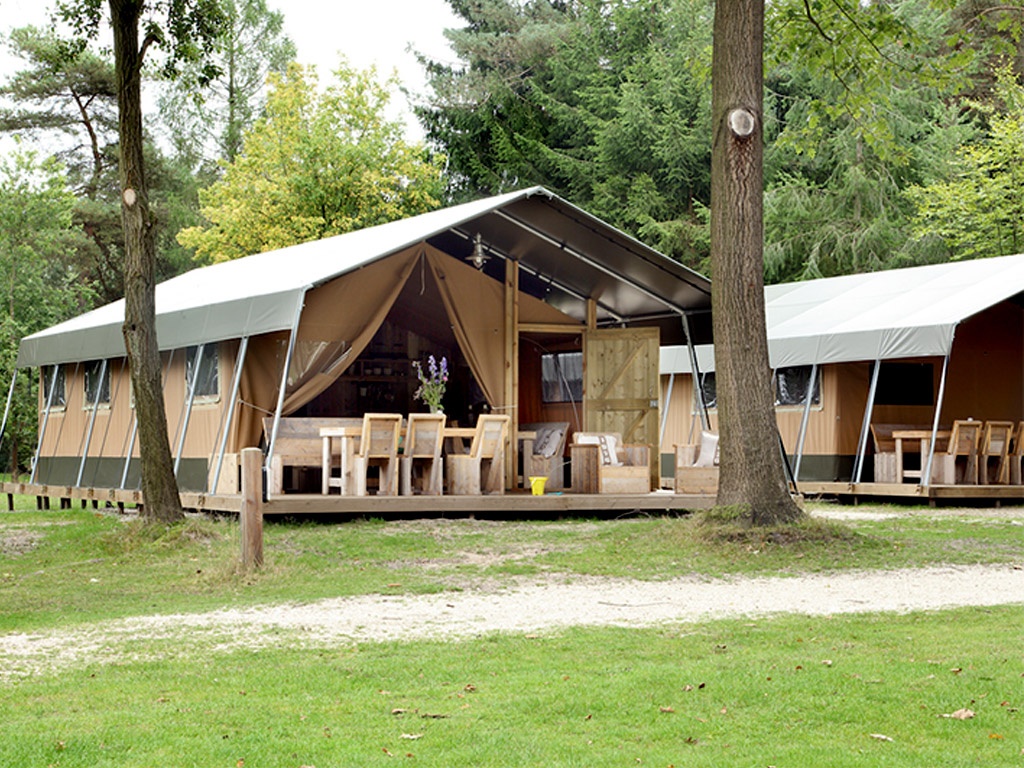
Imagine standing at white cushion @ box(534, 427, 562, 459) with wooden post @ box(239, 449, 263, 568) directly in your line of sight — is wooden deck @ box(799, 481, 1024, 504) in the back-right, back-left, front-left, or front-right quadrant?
back-left

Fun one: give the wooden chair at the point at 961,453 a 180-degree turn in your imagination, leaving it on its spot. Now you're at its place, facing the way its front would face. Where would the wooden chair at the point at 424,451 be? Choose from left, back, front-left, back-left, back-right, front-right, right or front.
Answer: right

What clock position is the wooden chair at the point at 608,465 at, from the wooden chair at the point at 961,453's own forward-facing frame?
the wooden chair at the point at 608,465 is roughly at 9 o'clock from the wooden chair at the point at 961,453.

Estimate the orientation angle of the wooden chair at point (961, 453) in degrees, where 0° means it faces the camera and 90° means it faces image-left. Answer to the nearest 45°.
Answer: approximately 135°

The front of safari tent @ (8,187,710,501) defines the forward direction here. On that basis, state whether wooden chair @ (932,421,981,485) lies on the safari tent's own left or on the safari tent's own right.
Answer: on the safari tent's own left

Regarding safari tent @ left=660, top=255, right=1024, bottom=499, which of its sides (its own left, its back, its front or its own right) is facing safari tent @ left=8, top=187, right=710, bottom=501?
right

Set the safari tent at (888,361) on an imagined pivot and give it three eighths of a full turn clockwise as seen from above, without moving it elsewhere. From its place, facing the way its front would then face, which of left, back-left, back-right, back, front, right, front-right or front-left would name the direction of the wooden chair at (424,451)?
front-left

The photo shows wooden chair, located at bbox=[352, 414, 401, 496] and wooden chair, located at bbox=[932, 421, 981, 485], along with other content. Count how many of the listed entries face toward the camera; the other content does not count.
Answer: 0

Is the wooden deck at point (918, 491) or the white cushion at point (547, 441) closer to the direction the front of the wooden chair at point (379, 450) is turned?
the white cushion

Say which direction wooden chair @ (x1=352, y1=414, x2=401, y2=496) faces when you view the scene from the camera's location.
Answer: facing away from the viewer and to the left of the viewer
